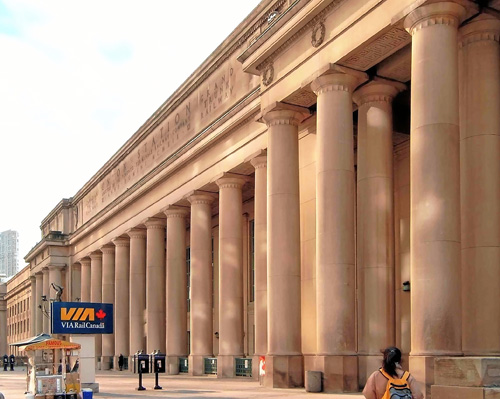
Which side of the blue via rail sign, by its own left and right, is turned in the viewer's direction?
front

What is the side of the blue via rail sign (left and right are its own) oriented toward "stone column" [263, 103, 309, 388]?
left

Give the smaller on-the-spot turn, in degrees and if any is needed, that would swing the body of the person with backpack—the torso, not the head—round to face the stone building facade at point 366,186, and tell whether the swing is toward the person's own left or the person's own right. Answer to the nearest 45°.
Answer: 0° — they already face it

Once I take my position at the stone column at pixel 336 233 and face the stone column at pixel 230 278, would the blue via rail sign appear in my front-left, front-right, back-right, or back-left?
front-left

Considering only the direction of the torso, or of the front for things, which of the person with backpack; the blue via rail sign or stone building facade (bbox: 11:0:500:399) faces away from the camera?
the person with backpack

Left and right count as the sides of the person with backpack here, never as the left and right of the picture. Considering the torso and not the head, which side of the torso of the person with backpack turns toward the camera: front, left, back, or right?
back

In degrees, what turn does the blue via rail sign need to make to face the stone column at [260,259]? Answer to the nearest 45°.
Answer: approximately 135° to its left

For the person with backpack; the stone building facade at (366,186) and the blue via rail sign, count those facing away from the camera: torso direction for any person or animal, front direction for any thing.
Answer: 1

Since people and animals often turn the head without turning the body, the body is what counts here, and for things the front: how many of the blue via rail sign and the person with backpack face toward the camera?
1

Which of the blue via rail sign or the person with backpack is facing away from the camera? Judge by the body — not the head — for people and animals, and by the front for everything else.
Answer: the person with backpack

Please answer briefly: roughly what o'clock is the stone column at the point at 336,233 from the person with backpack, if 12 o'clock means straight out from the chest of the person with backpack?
The stone column is roughly at 12 o'clock from the person with backpack.

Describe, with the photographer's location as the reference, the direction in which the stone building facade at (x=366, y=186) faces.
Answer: facing the viewer and to the left of the viewer
